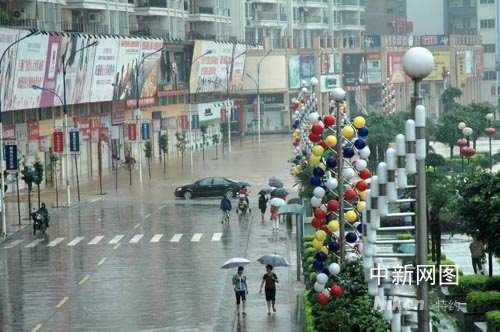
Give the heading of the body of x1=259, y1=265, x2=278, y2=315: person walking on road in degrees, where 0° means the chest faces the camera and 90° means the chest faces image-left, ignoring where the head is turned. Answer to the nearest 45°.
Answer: approximately 0°
